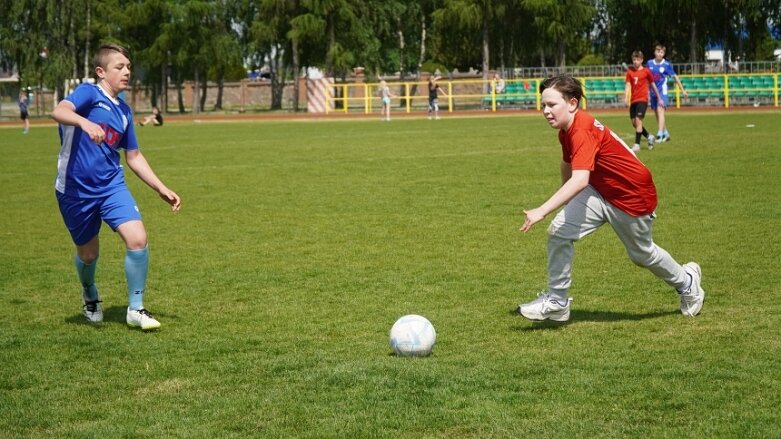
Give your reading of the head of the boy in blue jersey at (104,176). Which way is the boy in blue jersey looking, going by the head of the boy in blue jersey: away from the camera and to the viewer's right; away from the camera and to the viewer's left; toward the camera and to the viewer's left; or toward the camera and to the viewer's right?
toward the camera and to the viewer's right

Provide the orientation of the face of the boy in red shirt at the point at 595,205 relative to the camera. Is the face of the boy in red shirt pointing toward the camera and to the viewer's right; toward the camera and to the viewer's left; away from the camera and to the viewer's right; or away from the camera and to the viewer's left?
toward the camera and to the viewer's left

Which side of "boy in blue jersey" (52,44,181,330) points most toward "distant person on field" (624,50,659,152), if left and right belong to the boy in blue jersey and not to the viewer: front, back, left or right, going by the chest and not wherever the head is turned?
left

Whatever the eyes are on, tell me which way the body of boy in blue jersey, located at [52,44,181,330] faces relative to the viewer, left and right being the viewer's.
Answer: facing the viewer and to the right of the viewer

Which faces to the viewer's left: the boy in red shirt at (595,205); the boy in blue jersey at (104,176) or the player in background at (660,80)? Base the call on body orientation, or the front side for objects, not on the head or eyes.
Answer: the boy in red shirt

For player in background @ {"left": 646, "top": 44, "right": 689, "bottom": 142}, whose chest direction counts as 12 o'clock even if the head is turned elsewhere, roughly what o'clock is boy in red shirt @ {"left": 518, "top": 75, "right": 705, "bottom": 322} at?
The boy in red shirt is roughly at 12 o'clock from the player in background.

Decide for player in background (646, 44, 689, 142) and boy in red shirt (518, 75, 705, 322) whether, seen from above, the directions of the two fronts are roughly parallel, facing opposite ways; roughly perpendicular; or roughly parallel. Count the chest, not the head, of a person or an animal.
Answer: roughly perpendicular

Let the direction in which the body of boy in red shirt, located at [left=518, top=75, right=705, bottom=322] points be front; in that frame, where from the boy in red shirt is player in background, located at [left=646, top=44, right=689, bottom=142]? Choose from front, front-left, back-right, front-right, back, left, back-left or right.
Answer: right

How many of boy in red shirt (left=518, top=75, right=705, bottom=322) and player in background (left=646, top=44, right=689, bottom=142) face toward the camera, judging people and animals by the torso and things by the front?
1

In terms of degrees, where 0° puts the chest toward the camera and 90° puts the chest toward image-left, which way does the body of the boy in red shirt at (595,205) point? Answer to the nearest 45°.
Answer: approximately 90°

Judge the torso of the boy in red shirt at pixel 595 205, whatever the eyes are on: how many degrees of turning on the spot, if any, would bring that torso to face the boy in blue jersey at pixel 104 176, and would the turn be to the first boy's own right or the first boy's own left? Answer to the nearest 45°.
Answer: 0° — they already face them

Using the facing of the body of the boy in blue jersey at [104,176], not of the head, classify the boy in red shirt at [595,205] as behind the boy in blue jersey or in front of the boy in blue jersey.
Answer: in front

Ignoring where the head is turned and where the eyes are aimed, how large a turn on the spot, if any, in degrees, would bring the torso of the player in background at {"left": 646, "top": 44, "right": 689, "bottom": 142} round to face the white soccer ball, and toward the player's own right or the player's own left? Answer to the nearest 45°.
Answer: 0° — they already face it

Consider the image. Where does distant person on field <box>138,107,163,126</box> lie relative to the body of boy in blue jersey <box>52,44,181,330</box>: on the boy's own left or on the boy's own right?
on the boy's own left
